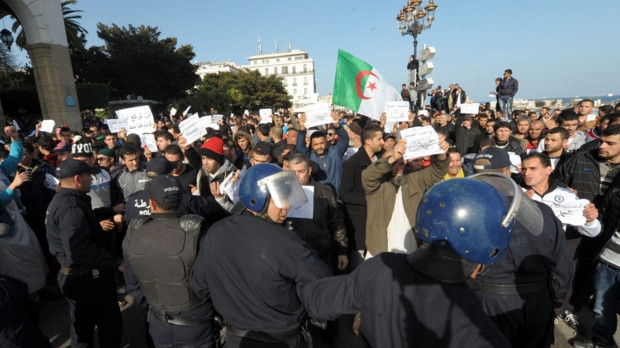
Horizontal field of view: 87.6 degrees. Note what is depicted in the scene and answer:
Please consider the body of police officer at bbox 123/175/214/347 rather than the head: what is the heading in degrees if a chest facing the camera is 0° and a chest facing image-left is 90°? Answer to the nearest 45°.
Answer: approximately 180°

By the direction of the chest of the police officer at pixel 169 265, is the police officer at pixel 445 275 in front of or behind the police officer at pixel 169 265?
behind

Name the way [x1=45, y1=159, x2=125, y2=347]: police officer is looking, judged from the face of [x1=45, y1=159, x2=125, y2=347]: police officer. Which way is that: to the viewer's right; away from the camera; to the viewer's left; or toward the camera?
to the viewer's right

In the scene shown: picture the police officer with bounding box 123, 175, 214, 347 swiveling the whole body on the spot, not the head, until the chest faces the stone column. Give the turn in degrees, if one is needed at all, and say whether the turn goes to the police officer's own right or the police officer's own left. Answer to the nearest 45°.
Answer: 0° — they already face it

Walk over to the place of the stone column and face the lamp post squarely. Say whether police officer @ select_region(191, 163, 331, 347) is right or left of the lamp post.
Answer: right

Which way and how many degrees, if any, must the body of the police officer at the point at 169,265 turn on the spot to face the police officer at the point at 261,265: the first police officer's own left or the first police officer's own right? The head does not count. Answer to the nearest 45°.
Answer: approximately 135° to the first police officer's own right

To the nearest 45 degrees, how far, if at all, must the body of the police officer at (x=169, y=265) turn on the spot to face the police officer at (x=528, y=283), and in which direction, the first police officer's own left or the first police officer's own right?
approximately 135° to the first police officer's own right

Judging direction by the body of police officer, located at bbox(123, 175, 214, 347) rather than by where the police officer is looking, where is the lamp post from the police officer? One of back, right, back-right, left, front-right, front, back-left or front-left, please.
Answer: front-right

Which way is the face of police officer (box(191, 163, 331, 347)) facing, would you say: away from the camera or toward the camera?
away from the camera

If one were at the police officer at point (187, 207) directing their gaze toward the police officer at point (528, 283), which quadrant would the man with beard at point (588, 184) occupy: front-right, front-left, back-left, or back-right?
front-left

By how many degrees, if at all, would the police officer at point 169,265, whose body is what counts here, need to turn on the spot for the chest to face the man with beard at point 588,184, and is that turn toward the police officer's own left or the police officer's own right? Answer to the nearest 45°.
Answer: approximately 90° to the police officer's own right

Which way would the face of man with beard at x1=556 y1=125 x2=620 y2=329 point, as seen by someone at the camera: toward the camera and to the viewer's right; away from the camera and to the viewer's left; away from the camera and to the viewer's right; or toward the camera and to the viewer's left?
toward the camera and to the viewer's left
